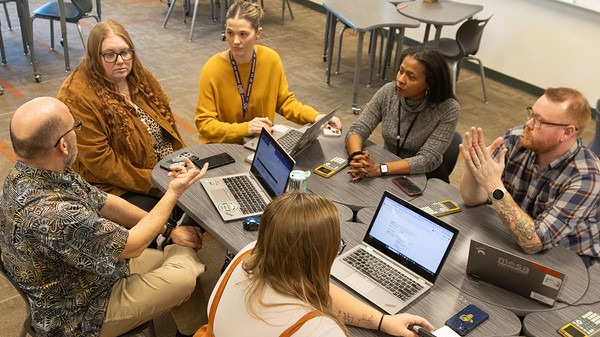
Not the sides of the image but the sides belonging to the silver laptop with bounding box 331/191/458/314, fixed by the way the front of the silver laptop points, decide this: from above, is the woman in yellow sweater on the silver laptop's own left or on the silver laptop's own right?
on the silver laptop's own right

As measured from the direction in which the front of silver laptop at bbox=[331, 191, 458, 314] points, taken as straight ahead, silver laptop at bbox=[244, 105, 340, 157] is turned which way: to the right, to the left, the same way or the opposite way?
to the right

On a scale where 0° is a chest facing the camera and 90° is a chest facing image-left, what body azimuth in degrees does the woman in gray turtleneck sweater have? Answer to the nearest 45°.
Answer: approximately 45°

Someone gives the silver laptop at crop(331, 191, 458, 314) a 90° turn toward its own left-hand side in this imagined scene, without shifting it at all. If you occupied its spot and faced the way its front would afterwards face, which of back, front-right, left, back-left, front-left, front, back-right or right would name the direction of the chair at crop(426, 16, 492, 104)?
back-left

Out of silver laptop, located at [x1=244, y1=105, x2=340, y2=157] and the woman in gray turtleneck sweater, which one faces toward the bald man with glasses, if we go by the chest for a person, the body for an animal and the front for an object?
the woman in gray turtleneck sweater

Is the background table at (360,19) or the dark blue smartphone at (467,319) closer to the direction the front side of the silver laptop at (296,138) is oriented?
the background table

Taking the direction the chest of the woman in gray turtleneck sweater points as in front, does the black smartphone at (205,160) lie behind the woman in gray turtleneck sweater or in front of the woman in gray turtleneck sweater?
in front

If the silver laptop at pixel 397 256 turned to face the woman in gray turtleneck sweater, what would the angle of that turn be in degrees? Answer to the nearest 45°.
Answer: approximately 135° to its right

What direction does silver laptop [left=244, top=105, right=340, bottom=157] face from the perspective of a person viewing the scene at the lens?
facing away from the viewer and to the left of the viewer

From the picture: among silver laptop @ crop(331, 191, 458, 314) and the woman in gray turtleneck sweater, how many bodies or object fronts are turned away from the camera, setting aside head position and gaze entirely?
0

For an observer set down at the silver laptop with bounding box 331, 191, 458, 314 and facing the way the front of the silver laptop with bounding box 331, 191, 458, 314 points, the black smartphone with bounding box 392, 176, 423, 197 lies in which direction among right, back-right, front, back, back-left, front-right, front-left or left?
back-right
